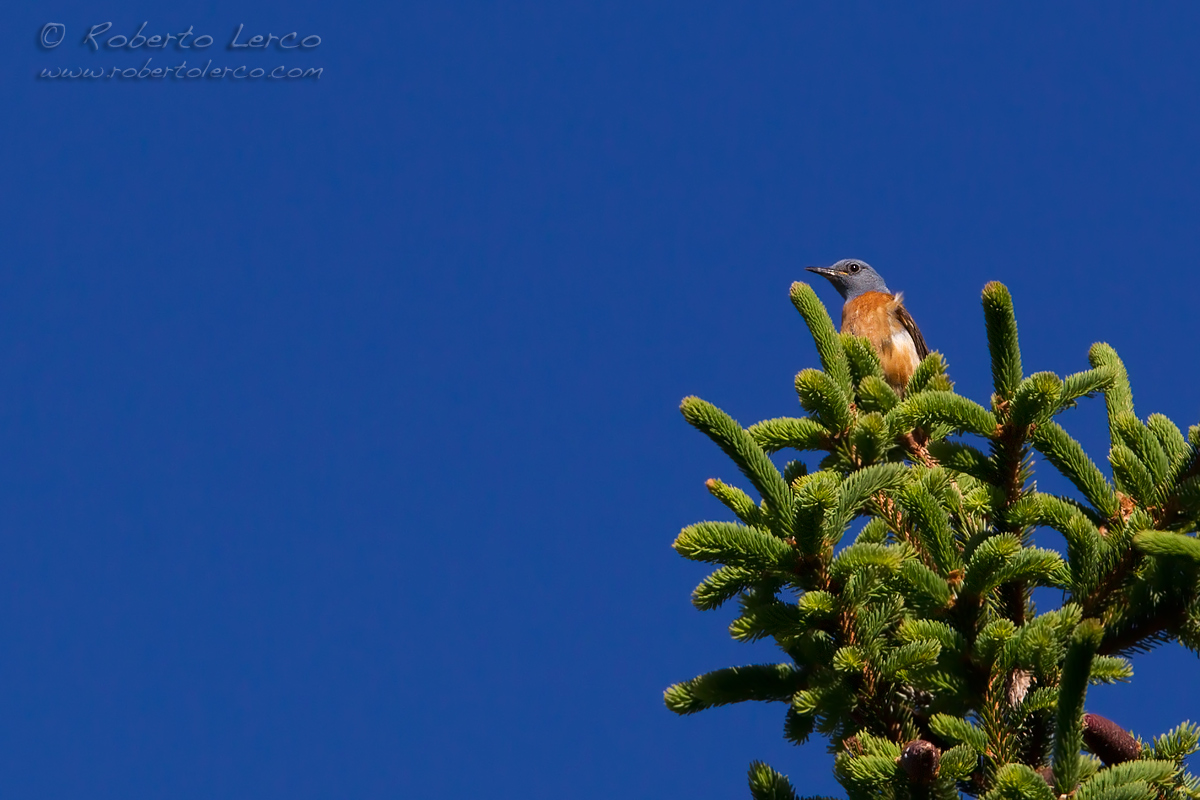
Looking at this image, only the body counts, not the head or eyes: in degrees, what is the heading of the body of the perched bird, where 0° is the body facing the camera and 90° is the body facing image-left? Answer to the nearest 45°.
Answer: approximately 45°
